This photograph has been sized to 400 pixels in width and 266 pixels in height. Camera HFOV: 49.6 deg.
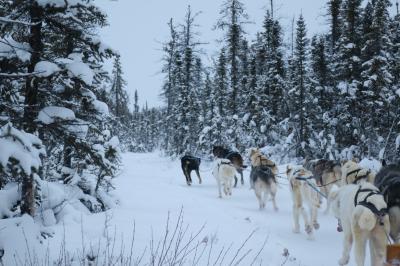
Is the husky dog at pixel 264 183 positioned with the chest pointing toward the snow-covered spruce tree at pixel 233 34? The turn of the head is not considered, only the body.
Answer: yes

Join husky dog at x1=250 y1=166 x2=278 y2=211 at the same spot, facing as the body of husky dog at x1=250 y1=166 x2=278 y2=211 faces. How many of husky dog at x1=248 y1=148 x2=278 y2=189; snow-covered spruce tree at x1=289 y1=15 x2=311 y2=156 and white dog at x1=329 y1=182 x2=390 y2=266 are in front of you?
2

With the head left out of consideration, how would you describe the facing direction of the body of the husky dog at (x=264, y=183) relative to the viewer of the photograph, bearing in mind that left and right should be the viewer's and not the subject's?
facing away from the viewer

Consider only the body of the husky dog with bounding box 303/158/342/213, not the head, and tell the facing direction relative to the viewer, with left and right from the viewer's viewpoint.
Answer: facing away from the viewer and to the left of the viewer

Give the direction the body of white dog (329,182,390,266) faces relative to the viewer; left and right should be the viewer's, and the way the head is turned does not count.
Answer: facing away from the viewer and to the left of the viewer

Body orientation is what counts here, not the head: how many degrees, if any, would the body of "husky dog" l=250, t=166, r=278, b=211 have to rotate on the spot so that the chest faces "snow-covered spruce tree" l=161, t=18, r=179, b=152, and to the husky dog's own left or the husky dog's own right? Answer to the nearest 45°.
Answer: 0° — it already faces it

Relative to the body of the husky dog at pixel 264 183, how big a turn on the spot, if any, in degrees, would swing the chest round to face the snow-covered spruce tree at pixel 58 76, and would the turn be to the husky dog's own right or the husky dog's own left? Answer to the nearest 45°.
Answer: approximately 135° to the husky dog's own left
